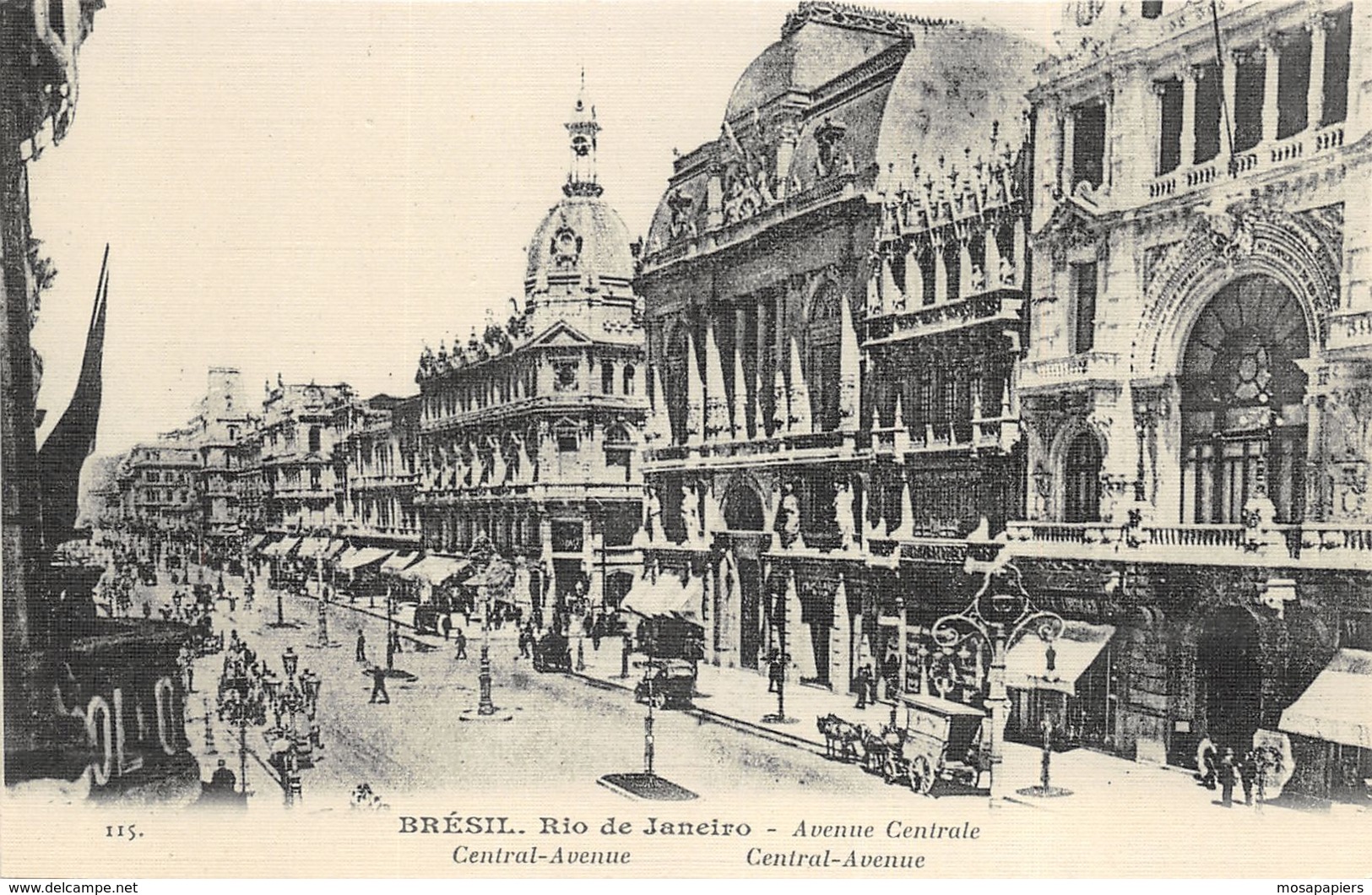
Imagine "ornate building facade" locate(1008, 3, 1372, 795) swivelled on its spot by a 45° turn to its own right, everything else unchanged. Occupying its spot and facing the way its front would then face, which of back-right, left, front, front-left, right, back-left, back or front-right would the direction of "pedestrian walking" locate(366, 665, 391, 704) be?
front

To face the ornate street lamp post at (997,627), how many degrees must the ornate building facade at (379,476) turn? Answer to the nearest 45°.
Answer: approximately 90° to its left

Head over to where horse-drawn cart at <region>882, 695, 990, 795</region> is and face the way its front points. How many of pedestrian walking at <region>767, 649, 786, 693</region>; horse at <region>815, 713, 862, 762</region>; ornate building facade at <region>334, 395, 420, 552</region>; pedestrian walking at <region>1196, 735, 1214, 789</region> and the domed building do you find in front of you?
4

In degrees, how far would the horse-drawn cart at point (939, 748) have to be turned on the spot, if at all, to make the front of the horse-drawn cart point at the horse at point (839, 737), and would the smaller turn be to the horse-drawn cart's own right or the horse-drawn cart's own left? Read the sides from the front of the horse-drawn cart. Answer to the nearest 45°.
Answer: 0° — it already faces it

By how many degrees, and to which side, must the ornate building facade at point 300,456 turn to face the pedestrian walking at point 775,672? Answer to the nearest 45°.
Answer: approximately 90° to its left

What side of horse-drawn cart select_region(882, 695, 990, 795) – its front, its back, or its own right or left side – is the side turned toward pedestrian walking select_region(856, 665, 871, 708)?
front

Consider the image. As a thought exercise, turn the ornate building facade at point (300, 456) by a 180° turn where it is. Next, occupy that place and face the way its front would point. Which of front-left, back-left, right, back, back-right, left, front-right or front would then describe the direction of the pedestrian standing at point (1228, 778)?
right

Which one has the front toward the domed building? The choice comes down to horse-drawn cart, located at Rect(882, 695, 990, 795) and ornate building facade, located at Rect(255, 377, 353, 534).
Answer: the horse-drawn cart

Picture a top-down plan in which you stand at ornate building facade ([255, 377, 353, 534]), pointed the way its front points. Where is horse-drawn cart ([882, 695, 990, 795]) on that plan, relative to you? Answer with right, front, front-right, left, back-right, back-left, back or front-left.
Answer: left

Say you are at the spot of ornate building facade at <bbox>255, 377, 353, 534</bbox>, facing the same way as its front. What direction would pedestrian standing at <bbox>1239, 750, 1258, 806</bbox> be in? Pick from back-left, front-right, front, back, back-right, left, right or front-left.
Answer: left

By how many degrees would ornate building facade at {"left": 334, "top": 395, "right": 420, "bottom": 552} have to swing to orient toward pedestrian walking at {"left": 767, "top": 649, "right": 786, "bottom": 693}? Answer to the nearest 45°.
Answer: approximately 90° to its left

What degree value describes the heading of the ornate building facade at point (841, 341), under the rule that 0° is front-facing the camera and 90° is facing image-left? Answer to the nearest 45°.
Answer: approximately 45°

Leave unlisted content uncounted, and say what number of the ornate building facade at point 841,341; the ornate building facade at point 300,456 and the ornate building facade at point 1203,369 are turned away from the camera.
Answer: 0

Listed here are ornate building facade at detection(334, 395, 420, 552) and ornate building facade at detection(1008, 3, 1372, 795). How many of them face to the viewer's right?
0

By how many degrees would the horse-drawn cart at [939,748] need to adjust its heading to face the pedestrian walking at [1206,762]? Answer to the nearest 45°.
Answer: approximately 135° to its right

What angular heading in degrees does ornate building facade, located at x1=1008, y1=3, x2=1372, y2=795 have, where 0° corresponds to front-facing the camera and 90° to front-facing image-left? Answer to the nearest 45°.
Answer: approximately 45°

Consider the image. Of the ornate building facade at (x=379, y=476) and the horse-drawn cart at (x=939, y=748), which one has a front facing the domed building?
the horse-drawn cart

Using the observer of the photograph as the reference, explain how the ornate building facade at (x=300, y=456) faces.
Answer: facing the viewer and to the left of the viewer

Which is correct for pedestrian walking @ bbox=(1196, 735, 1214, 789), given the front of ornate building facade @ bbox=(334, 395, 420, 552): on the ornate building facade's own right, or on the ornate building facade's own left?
on the ornate building facade's own left

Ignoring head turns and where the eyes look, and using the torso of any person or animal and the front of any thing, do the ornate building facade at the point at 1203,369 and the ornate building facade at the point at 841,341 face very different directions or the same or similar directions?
same or similar directions
